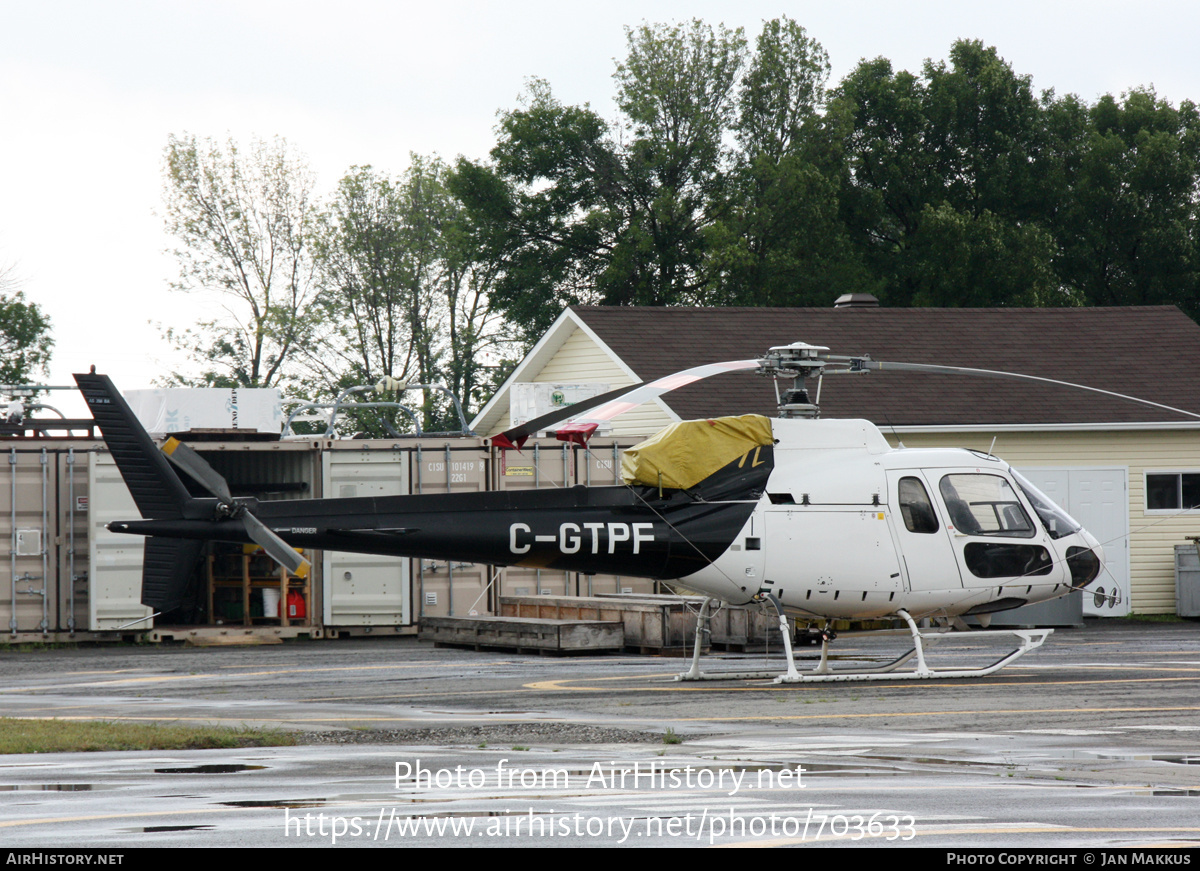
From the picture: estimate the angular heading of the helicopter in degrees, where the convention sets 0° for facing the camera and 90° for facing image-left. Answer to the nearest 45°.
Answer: approximately 270°

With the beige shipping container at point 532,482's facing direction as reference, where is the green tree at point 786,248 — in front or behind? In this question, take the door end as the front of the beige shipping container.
behind

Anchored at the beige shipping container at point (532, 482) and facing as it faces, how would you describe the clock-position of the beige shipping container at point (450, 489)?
the beige shipping container at point (450, 489) is roughly at 3 o'clock from the beige shipping container at point (532, 482).

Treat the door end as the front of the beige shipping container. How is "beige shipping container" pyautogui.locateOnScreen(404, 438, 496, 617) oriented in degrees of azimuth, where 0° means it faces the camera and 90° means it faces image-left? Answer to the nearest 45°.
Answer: approximately 0°

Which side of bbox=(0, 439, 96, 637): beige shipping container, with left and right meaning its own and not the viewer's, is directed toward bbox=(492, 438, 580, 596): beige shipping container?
left

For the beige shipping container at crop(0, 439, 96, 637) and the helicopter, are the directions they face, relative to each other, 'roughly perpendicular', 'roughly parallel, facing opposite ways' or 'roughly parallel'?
roughly perpendicular

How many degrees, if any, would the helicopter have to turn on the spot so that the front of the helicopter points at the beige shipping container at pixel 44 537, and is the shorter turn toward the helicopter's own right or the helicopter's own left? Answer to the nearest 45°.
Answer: approximately 135° to the helicopter's own left

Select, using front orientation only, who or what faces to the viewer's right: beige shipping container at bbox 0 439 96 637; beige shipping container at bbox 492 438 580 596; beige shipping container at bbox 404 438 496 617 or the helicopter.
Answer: the helicopter
